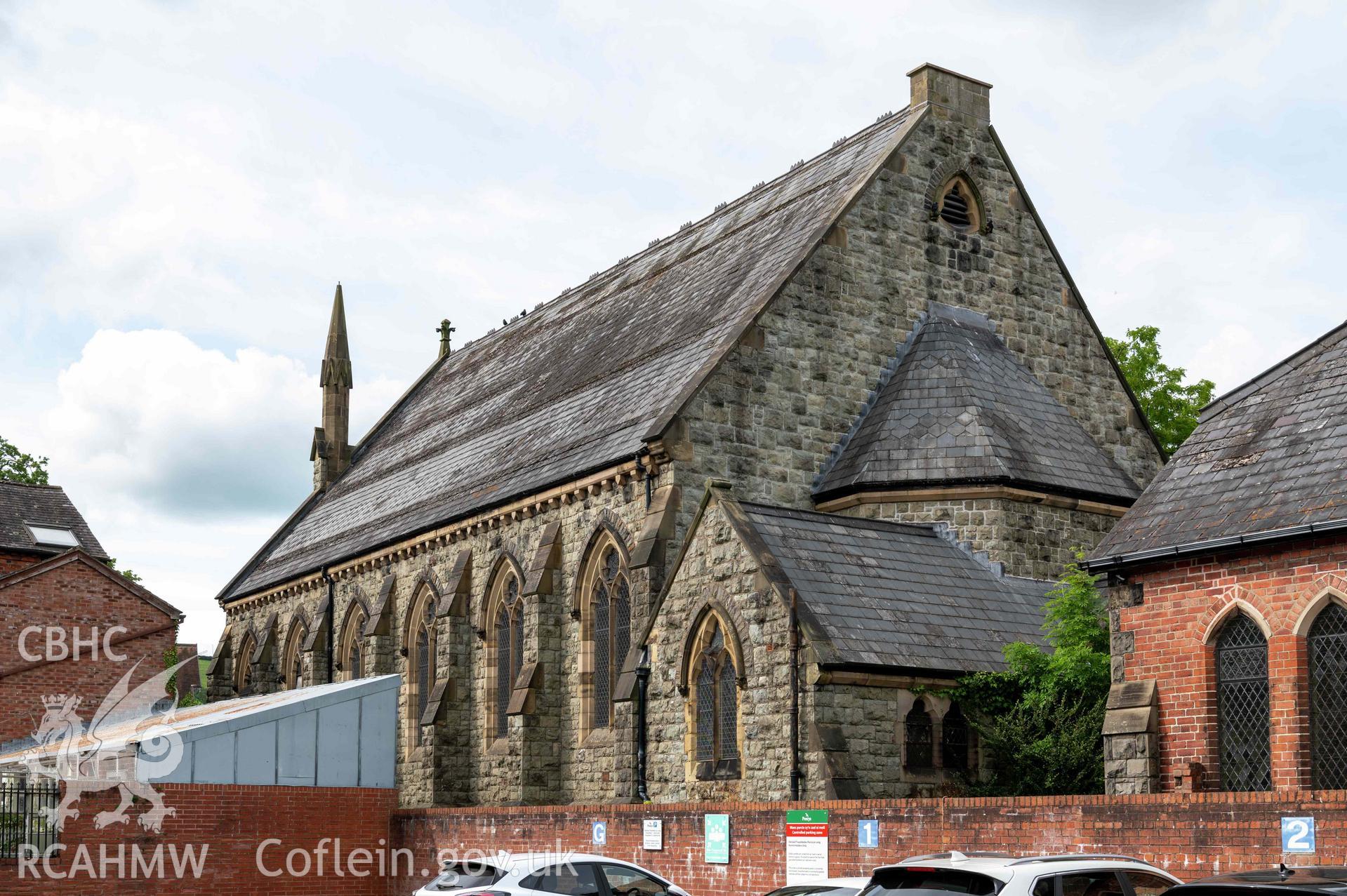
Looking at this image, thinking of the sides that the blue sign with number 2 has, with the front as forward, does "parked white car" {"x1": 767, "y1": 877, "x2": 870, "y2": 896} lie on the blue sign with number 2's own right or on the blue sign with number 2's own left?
on the blue sign with number 2's own right

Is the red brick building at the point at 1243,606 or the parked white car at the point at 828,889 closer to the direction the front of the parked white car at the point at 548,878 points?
the red brick building

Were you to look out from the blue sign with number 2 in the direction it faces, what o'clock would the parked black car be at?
The parked black car is roughly at 12 o'clock from the blue sign with number 2.

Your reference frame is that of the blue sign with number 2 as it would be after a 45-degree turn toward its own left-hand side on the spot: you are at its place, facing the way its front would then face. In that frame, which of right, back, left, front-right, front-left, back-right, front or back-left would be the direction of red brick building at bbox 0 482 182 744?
back

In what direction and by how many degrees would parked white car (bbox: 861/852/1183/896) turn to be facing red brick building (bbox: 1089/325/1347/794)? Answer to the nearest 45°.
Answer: approximately 45° to its left

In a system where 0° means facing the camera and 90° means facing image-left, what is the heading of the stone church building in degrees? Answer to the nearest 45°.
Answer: approximately 135°

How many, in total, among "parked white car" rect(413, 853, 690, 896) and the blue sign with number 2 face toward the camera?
1

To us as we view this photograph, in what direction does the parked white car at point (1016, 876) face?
facing away from the viewer and to the right of the viewer

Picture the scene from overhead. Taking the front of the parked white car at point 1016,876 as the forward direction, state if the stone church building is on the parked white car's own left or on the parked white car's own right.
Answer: on the parked white car's own left

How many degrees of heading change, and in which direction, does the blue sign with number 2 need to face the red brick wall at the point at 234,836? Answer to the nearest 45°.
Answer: approximately 135° to its right

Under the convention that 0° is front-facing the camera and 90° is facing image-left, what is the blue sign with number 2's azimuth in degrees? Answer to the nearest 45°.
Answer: approximately 0°
